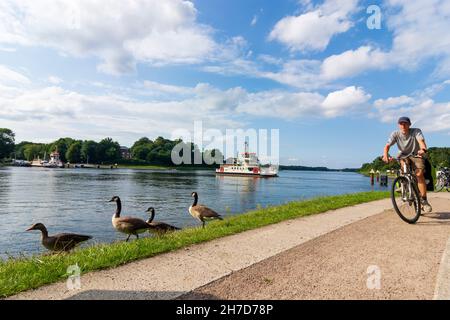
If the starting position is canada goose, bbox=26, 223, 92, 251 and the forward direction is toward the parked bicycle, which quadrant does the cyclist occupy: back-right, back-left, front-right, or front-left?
front-right

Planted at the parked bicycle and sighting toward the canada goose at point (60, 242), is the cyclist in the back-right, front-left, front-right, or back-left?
front-left

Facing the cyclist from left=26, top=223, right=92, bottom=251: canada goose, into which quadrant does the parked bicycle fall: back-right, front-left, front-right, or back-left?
front-left

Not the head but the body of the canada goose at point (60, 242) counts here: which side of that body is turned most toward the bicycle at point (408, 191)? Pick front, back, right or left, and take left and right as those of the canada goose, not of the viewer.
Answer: back

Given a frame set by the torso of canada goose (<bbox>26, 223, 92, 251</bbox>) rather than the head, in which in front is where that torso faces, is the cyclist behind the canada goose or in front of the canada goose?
behind

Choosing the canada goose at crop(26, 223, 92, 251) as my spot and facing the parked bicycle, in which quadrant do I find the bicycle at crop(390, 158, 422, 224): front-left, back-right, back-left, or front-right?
front-right

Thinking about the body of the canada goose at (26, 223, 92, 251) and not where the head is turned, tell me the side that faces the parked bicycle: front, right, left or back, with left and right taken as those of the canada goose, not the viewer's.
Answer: back

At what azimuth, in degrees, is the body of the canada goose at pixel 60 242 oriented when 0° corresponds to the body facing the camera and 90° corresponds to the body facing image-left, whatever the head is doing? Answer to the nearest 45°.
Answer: approximately 90°
